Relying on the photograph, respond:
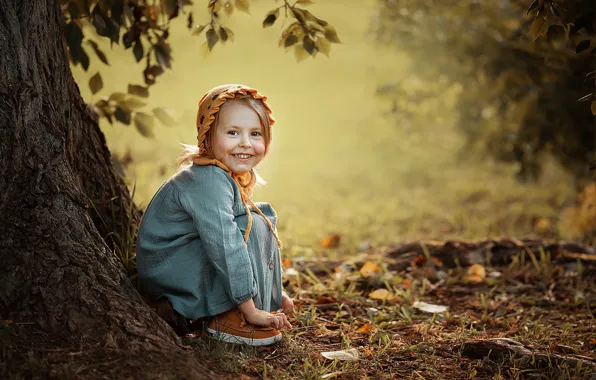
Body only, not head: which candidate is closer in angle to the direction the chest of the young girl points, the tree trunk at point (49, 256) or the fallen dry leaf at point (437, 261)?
the fallen dry leaf

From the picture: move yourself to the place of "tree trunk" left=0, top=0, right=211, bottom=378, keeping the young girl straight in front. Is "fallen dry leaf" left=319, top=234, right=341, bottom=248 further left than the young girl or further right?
left

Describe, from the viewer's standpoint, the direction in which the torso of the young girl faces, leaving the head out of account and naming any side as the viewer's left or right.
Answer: facing to the right of the viewer
